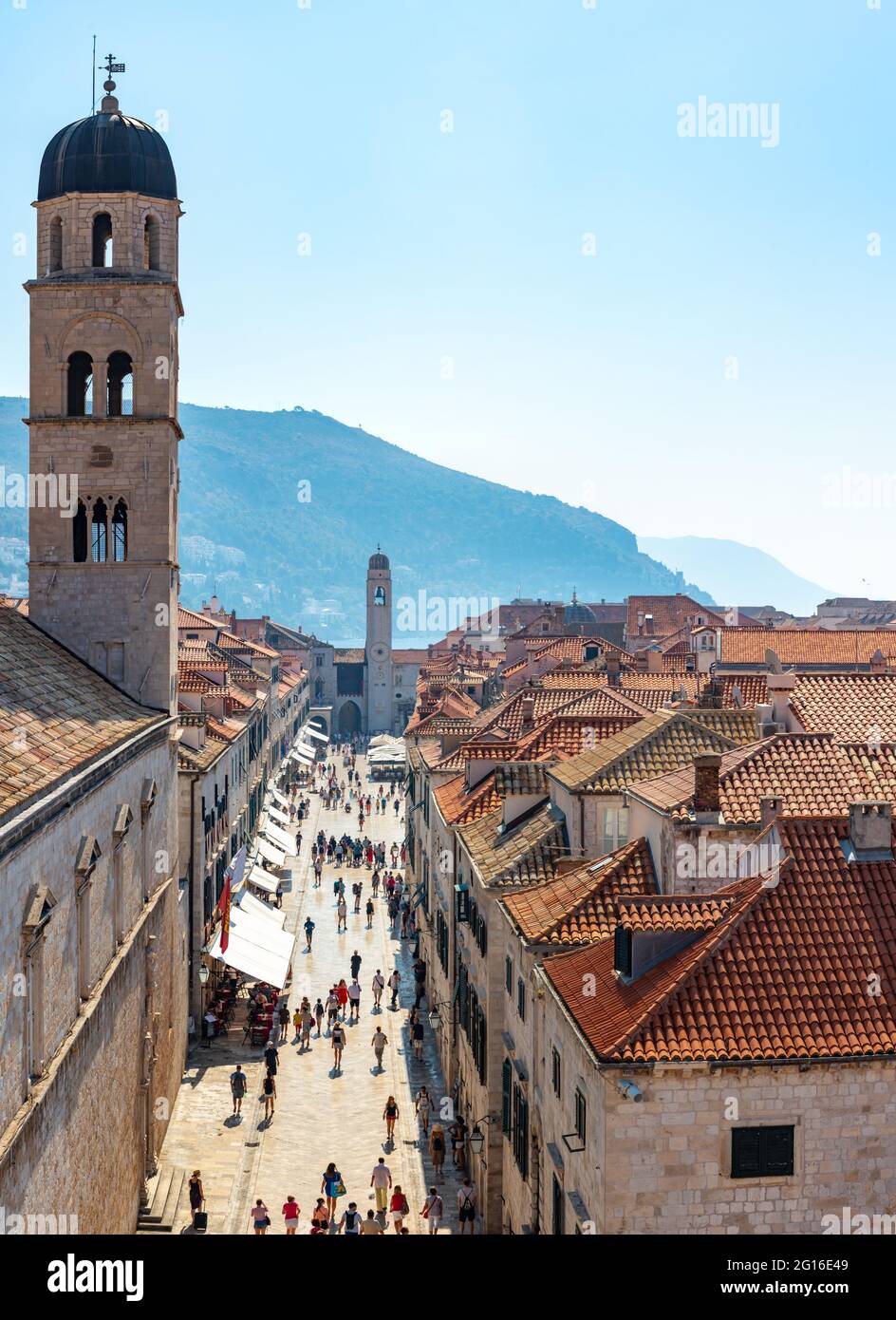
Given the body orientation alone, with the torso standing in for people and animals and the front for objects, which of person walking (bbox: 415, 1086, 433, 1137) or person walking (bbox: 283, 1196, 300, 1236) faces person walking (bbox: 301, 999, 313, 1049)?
person walking (bbox: 283, 1196, 300, 1236)

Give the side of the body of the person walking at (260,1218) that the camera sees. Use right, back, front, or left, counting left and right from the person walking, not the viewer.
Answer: back

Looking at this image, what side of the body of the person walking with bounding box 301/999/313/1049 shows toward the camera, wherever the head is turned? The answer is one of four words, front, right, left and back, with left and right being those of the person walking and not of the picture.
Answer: back

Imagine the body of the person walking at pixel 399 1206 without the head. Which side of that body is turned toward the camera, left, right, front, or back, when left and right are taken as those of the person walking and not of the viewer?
back

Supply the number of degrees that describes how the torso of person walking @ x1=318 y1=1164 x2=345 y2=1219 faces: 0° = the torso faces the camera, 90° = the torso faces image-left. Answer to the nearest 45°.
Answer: approximately 180°

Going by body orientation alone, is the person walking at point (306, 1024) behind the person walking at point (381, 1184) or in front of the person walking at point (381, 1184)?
in front

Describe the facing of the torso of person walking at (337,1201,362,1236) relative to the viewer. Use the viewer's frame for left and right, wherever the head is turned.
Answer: facing away from the viewer

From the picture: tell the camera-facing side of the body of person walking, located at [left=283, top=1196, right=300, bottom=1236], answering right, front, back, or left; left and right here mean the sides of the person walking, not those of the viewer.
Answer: back

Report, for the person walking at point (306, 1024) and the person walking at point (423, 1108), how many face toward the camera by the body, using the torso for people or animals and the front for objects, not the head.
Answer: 1

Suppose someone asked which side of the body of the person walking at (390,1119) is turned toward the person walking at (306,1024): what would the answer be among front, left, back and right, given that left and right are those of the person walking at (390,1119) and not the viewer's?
back

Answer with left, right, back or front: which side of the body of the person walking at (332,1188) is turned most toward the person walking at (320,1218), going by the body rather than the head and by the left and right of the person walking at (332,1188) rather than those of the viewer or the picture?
back

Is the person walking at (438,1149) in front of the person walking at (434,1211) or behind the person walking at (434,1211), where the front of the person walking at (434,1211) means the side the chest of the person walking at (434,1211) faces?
in front
